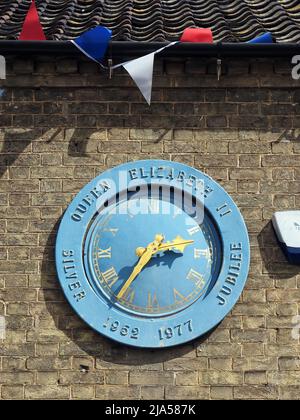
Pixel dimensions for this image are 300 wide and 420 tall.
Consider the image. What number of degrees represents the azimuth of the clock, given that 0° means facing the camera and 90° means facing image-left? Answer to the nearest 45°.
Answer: approximately 0°
